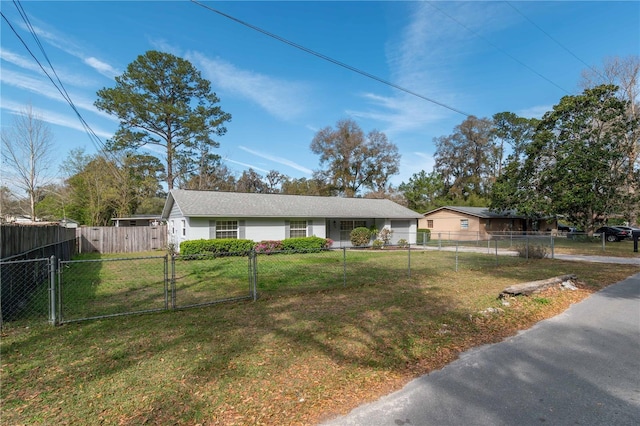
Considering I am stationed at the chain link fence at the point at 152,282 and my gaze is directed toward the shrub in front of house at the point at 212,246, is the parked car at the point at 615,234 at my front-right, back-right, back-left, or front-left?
front-right

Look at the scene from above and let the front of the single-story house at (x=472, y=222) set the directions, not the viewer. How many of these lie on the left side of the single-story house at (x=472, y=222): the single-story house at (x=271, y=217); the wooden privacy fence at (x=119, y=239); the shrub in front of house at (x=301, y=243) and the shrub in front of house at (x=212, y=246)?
0

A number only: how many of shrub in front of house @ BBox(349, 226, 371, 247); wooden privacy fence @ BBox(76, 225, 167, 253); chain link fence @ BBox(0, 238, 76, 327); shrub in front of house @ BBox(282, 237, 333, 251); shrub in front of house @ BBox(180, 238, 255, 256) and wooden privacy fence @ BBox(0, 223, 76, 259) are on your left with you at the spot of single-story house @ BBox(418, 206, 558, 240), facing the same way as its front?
0

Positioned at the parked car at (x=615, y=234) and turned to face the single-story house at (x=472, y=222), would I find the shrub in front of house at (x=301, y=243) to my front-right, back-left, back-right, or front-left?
front-left

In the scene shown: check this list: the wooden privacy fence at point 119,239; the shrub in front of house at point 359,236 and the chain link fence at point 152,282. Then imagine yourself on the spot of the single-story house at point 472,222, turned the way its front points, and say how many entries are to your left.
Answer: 0

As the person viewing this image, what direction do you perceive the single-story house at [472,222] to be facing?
facing the viewer and to the right of the viewer

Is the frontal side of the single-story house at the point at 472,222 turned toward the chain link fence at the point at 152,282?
no

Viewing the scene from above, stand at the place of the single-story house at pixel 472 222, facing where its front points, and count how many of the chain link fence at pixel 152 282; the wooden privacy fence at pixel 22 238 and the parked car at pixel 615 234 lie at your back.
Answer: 0

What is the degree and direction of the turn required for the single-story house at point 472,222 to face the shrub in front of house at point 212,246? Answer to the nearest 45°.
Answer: approximately 90° to its right

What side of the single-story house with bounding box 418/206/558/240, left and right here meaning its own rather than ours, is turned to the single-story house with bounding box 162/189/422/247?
right

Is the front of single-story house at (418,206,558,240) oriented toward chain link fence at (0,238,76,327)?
no

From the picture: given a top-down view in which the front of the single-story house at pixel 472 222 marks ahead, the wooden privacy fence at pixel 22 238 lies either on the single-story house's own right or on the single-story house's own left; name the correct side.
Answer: on the single-story house's own right

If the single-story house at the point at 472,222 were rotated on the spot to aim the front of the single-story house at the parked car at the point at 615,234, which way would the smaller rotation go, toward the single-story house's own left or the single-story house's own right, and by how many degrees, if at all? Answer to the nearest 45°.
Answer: approximately 45° to the single-story house's own left

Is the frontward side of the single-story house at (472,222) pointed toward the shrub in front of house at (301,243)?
no

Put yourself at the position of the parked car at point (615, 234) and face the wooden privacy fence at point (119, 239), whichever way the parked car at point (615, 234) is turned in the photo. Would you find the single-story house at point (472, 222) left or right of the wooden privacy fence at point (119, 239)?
right

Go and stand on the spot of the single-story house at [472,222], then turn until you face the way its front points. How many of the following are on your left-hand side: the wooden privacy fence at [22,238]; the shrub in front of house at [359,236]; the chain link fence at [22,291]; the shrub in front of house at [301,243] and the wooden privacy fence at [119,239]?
0

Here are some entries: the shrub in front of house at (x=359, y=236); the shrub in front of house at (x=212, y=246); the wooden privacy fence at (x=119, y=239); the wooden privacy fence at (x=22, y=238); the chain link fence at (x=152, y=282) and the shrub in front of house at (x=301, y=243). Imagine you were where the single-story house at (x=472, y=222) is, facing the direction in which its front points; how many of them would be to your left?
0
